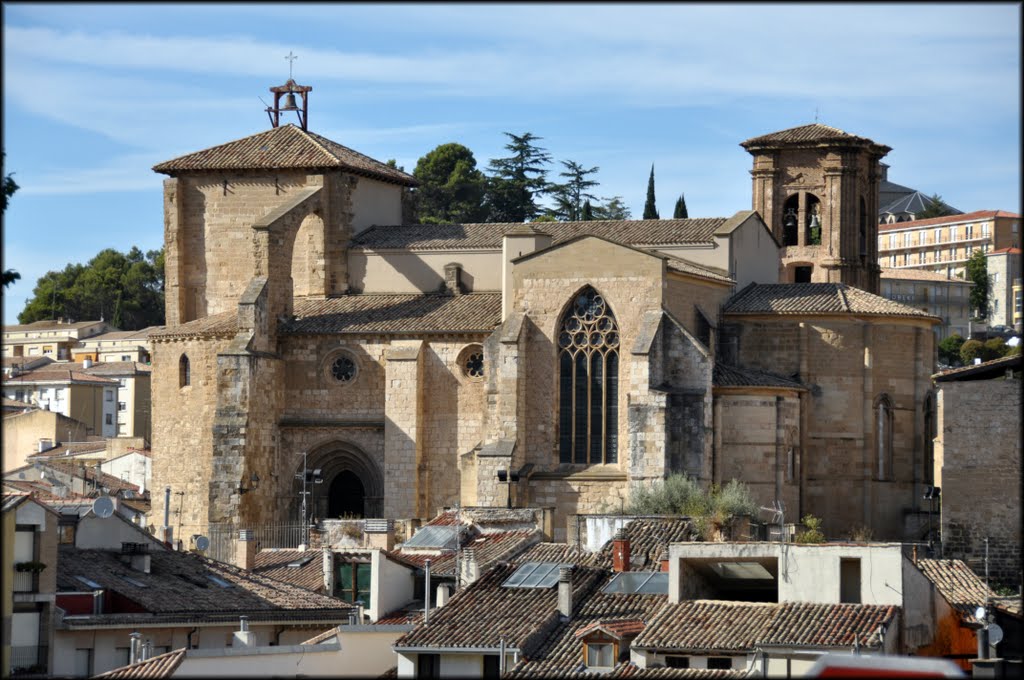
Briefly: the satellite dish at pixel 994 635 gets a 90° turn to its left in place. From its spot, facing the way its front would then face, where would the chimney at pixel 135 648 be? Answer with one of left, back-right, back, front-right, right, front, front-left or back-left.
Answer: back-right

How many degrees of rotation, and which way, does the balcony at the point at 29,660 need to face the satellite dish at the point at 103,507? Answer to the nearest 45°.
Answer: approximately 180°

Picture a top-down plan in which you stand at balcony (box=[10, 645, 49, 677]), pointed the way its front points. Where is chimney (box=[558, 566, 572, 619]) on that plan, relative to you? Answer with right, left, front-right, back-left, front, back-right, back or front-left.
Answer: left

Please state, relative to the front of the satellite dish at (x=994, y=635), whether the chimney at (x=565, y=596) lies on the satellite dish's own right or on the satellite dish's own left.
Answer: on the satellite dish's own right

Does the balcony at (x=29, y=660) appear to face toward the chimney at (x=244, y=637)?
no

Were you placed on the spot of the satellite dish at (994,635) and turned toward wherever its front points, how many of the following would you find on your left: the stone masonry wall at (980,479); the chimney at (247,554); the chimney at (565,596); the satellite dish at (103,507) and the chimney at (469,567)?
0

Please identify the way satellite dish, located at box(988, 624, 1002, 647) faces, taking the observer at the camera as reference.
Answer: facing the viewer and to the left of the viewer

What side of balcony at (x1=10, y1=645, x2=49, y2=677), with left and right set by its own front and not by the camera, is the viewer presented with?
front

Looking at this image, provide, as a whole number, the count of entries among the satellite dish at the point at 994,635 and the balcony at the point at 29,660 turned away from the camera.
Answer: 0

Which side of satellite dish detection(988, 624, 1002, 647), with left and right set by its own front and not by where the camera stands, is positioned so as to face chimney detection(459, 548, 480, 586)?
right

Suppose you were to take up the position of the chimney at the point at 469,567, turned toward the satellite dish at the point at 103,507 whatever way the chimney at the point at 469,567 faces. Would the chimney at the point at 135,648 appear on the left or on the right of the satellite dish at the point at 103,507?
left

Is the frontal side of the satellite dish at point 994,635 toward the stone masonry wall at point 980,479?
no

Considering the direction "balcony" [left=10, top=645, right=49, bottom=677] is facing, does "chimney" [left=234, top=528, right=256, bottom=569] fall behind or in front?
behind
